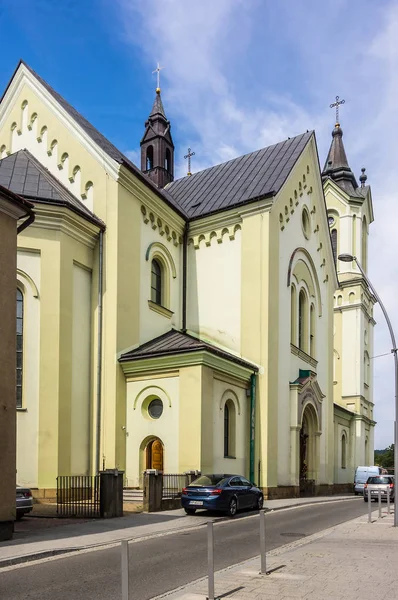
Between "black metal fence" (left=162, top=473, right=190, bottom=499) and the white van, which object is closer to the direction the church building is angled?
the white van

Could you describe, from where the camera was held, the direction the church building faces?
facing the viewer and to the right of the viewer

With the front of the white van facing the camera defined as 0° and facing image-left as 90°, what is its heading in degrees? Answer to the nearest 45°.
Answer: approximately 45°
